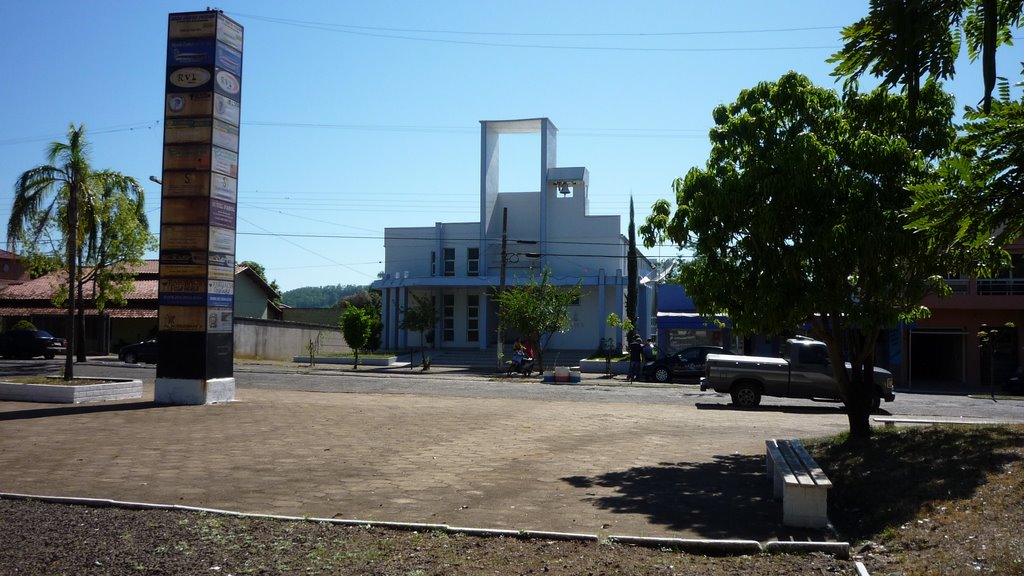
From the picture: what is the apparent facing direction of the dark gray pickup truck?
to the viewer's right

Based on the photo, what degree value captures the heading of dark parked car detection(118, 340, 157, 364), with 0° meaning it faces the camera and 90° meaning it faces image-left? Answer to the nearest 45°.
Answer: approximately 90°

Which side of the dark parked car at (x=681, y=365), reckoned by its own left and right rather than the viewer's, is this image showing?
left

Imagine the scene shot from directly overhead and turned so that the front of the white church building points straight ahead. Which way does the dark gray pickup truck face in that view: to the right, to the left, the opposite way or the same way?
to the left

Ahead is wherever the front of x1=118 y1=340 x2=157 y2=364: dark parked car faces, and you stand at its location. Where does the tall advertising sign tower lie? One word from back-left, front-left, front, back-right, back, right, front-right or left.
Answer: left

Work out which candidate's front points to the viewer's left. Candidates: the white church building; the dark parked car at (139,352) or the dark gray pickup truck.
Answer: the dark parked car

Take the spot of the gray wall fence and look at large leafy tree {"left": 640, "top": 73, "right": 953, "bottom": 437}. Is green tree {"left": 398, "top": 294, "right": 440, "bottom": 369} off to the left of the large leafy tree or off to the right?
left
